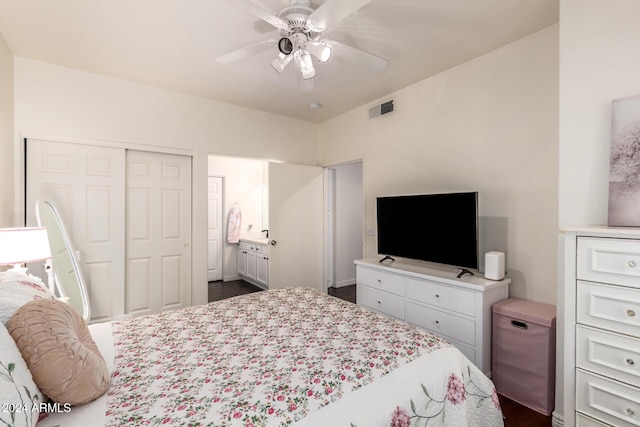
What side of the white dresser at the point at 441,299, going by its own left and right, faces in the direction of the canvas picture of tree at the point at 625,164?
left

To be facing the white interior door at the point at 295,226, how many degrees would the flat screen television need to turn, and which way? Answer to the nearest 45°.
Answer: approximately 90° to its right

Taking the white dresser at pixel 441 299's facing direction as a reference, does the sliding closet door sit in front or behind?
in front

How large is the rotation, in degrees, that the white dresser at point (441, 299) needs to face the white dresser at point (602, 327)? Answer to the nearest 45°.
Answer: approximately 90° to its left

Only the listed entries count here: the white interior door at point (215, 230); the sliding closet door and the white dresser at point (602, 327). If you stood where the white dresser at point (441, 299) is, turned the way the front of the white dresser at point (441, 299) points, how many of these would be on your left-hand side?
1

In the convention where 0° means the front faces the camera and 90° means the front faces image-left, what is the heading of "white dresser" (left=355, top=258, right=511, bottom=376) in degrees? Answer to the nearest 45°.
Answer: approximately 45°

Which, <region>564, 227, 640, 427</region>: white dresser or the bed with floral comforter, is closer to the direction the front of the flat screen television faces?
the bed with floral comforter

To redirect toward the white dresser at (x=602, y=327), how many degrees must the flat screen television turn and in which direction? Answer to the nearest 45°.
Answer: approximately 90° to its left

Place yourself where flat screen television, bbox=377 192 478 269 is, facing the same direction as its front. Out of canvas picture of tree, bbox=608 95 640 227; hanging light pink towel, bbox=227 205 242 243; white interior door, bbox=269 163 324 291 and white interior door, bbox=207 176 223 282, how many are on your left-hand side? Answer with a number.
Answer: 1

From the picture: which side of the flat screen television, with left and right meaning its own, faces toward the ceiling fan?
front

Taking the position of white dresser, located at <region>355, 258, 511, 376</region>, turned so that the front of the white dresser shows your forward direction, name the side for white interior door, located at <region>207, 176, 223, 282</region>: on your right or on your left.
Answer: on your right

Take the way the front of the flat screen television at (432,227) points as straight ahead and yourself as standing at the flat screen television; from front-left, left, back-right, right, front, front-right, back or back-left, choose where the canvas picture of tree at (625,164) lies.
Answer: left

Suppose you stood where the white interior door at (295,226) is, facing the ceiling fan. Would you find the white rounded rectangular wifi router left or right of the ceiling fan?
left
